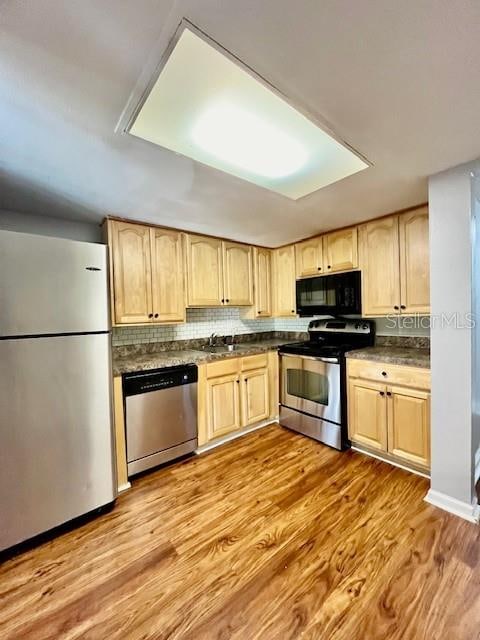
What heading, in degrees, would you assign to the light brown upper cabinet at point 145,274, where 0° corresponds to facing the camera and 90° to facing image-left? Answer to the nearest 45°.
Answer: approximately 315°

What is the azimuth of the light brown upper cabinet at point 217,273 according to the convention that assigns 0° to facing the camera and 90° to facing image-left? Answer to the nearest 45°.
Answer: approximately 315°

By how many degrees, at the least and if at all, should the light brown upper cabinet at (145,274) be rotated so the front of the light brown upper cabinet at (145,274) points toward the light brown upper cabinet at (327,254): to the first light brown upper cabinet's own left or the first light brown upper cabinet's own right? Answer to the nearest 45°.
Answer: approximately 45° to the first light brown upper cabinet's own left

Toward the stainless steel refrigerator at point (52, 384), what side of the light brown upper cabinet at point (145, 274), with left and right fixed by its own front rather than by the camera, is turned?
right

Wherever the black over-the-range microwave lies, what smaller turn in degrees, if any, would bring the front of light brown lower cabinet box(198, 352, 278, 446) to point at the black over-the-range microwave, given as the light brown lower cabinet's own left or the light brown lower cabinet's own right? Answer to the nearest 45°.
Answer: approximately 45° to the light brown lower cabinet's own left

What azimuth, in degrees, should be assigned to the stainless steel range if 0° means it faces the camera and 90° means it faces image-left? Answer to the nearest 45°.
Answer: approximately 45°
